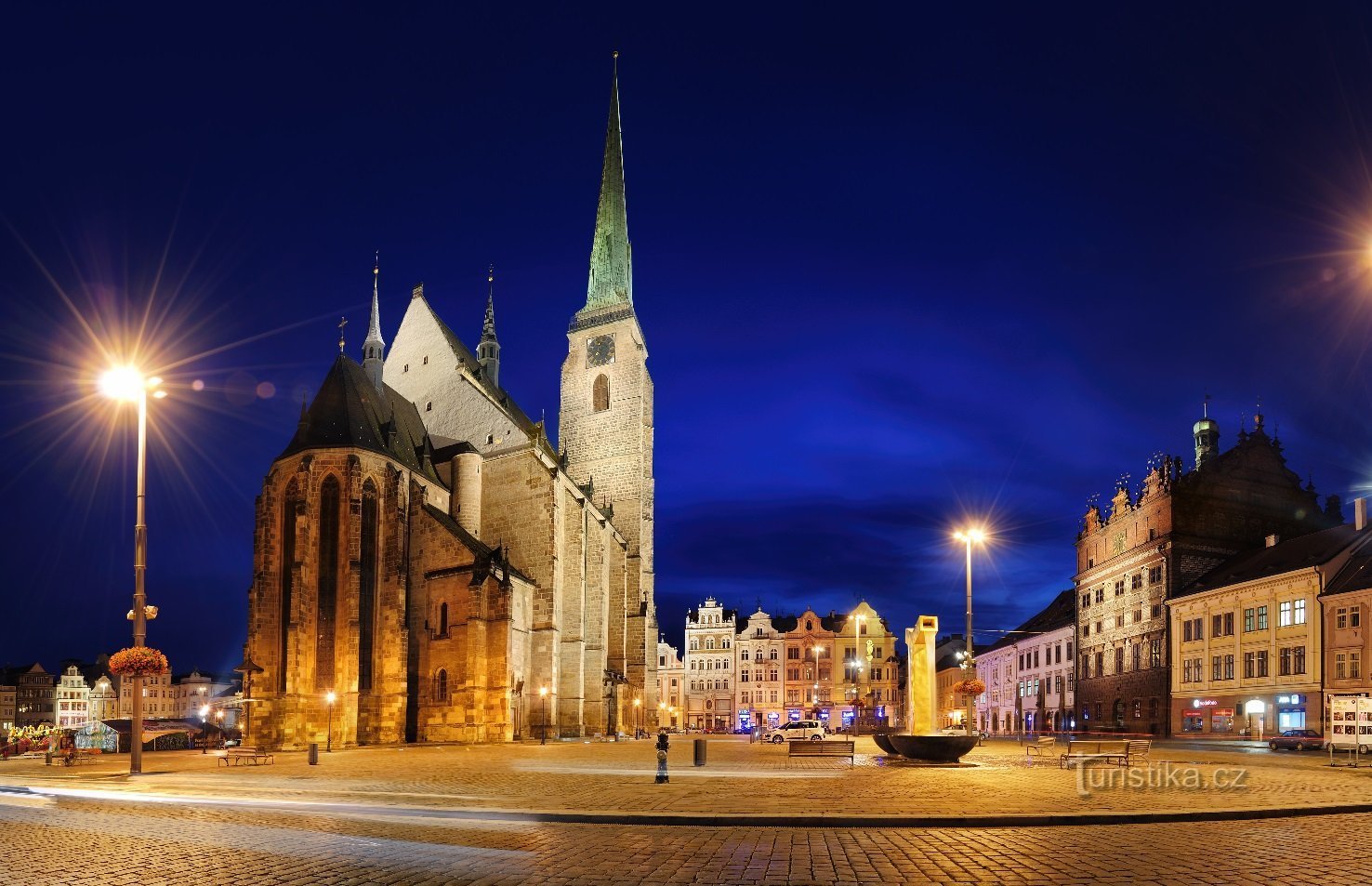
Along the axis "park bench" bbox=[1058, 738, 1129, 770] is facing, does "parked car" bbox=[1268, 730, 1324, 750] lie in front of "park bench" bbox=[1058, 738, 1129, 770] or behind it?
behind

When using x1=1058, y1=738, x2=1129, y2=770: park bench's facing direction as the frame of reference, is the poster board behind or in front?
behind

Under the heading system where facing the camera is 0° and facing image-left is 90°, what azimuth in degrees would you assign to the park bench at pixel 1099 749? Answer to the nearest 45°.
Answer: approximately 45°

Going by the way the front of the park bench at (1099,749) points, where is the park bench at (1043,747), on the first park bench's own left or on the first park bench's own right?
on the first park bench's own right

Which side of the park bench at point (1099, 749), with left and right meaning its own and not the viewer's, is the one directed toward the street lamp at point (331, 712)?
right

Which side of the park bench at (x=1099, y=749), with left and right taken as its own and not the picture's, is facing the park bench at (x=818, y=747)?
right
